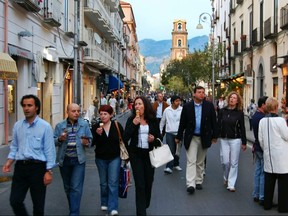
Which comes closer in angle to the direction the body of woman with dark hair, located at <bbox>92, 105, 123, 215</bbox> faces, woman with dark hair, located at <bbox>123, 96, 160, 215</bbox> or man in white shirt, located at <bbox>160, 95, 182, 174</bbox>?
the woman with dark hair

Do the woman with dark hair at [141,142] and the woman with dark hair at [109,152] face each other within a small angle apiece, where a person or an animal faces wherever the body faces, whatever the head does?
no

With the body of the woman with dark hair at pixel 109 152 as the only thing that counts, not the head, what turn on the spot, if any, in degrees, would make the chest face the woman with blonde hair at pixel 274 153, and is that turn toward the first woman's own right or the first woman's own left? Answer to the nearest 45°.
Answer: approximately 90° to the first woman's own left

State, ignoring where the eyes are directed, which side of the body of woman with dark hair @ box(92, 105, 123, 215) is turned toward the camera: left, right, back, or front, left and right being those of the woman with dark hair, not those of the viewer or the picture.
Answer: front

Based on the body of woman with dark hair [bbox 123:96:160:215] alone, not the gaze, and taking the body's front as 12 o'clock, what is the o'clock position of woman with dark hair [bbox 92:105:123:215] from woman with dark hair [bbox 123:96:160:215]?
woman with dark hair [bbox 92:105:123:215] is roughly at 3 o'clock from woman with dark hair [bbox 123:96:160:215].

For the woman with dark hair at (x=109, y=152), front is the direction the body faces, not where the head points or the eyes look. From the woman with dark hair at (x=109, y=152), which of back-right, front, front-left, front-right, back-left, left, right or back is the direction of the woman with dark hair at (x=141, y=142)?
left

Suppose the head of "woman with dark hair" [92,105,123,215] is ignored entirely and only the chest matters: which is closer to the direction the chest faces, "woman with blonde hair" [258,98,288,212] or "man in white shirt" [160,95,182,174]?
the woman with blonde hair

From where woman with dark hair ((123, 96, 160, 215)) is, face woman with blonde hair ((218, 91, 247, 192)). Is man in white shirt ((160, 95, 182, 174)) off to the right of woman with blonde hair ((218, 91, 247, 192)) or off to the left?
left

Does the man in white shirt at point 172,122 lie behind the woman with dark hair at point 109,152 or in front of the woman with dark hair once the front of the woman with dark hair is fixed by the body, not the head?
behind

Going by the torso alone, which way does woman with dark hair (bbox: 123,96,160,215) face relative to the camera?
toward the camera

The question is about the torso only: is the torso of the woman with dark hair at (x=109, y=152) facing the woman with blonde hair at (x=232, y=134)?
no

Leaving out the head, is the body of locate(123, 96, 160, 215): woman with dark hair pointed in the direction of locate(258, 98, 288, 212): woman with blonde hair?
no

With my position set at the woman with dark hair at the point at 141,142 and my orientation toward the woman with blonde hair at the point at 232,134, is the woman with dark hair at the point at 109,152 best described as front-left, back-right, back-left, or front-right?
back-left

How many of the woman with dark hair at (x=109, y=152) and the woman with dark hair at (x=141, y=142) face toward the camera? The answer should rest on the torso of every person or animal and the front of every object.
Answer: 2

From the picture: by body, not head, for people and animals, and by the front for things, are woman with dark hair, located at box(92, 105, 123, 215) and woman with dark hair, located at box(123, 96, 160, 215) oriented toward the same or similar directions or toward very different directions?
same or similar directions
